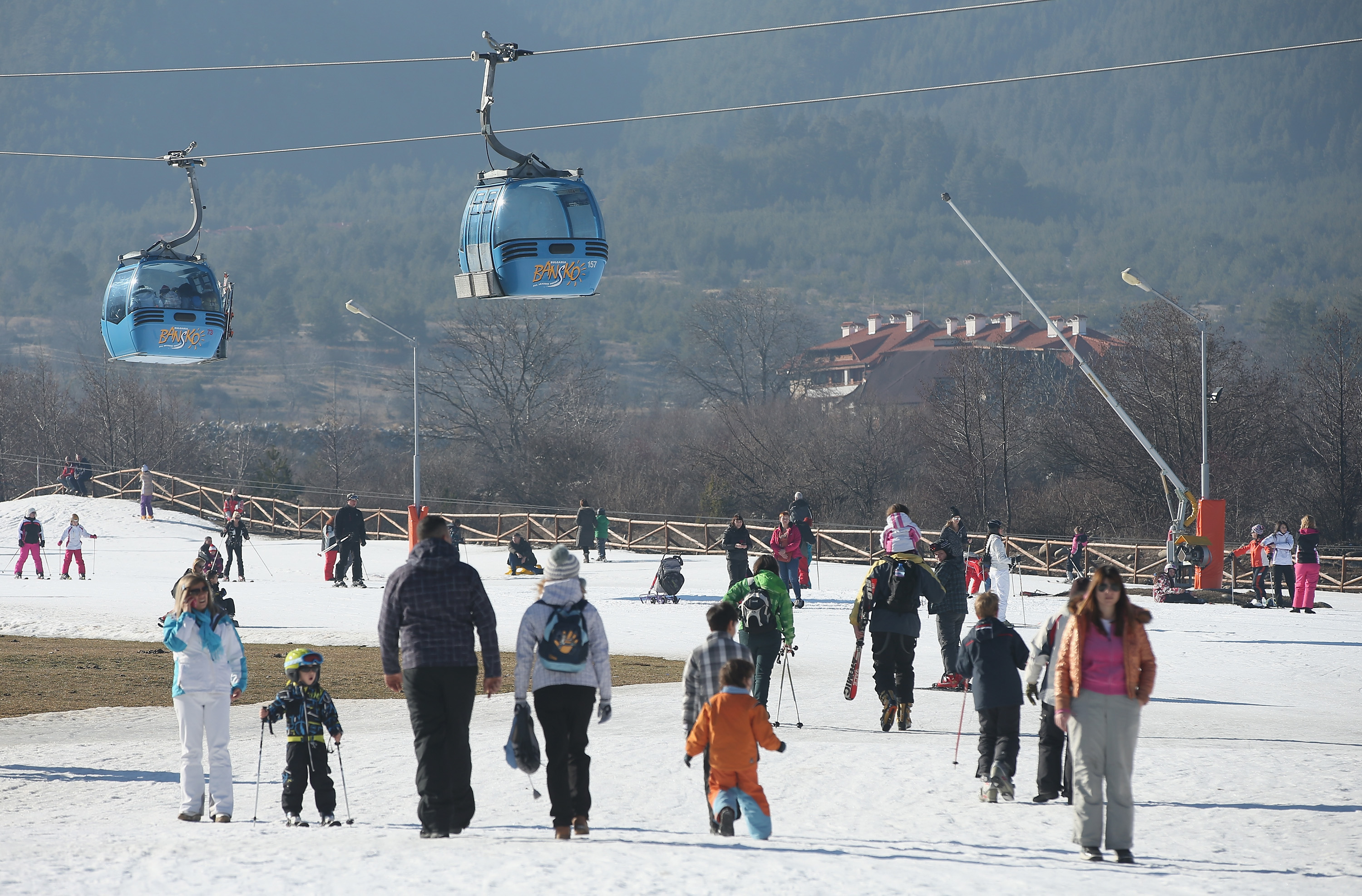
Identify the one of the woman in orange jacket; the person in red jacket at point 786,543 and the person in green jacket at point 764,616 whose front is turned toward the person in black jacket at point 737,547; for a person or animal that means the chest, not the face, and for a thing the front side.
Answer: the person in green jacket

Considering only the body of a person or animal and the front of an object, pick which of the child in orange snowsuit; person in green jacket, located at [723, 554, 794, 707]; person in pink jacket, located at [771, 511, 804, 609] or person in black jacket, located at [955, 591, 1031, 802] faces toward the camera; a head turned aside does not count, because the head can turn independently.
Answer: the person in pink jacket

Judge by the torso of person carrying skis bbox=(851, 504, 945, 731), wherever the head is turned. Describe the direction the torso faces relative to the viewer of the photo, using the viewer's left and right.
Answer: facing away from the viewer

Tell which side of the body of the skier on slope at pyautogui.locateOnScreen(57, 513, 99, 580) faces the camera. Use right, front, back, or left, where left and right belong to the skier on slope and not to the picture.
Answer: front

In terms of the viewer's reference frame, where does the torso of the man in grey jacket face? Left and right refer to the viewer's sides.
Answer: facing away from the viewer

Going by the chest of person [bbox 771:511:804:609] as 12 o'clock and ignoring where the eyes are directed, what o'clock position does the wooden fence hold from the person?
The wooden fence is roughly at 6 o'clock from the person.

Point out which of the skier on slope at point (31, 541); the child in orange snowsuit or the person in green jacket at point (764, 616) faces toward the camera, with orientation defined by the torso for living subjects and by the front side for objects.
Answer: the skier on slope

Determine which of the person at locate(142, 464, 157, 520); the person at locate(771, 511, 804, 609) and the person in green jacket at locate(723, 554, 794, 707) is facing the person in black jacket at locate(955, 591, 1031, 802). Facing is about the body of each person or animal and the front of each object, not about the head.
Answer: the person at locate(771, 511, 804, 609)

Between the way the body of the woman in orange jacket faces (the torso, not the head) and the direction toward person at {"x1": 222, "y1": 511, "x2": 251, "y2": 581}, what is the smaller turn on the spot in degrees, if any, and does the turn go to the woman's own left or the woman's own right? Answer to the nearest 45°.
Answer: approximately 135° to the woman's own right

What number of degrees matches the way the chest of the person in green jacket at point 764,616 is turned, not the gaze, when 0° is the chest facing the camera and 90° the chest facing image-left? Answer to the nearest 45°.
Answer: approximately 180°

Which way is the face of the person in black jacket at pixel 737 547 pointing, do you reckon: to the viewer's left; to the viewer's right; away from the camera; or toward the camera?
toward the camera

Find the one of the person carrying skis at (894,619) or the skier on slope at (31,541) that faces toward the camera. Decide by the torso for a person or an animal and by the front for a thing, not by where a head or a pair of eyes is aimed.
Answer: the skier on slope

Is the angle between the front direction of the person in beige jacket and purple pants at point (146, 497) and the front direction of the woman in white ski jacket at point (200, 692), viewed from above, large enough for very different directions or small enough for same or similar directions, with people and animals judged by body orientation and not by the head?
very different directions

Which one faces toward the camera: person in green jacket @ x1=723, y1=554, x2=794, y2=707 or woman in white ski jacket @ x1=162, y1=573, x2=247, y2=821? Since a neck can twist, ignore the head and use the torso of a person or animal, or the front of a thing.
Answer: the woman in white ski jacket

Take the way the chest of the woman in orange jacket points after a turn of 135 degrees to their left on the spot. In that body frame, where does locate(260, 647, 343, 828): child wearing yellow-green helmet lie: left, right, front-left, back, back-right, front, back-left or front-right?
back-left

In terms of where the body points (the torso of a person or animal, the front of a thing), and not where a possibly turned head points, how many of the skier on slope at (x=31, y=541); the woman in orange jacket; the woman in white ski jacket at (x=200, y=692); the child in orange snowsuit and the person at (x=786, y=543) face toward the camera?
4

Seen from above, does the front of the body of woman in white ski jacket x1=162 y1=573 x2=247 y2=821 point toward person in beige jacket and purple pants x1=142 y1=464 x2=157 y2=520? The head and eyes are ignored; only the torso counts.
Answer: no

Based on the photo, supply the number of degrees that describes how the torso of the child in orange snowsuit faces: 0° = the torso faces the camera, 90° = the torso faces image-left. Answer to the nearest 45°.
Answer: approximately 180°

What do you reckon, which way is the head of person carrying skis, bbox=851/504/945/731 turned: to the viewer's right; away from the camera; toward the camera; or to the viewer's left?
away from the camera

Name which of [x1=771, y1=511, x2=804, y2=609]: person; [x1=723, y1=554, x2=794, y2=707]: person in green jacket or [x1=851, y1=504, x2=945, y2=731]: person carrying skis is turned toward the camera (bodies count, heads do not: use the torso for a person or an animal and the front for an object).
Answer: [x1=771, y1=511, x2=804, y2=609]: person

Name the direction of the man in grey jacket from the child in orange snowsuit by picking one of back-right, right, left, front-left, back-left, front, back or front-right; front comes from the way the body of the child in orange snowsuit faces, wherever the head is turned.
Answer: left

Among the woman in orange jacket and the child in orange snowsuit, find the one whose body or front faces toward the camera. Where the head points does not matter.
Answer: the woman in orange jacket
